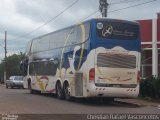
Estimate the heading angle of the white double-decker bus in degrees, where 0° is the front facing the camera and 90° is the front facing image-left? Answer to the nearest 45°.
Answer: approximately 135°

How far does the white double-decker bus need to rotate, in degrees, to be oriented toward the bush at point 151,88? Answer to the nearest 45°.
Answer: approximately 90° to its right

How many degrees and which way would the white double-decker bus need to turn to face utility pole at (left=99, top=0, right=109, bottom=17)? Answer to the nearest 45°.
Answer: approximately 45° to its right

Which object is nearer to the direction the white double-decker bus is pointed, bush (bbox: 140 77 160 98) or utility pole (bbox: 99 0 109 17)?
the utility pole

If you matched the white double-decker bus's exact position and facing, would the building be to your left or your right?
on your right
